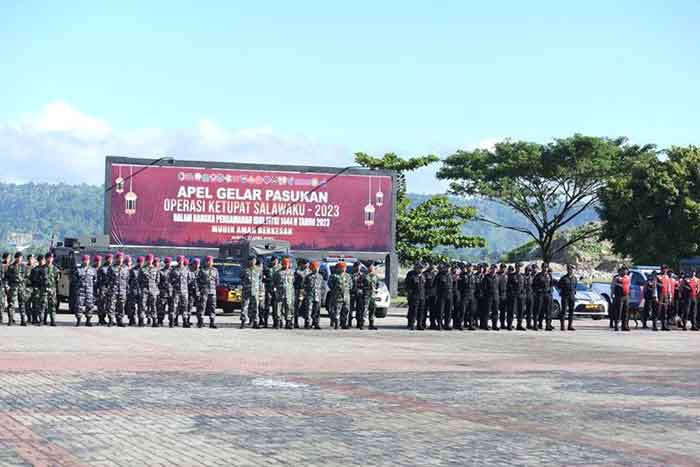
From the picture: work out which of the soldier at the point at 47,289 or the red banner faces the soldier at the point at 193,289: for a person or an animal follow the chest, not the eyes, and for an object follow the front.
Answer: the red banner

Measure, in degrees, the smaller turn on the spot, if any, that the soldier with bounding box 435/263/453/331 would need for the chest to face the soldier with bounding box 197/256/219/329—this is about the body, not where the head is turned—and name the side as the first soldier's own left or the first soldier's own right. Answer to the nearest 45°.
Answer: approximately 90° to the first soldier's own right

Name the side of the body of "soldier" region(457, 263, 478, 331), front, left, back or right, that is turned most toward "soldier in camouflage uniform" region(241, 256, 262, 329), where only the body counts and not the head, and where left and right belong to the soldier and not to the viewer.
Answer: right

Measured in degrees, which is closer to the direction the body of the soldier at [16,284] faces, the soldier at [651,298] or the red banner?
the soldier

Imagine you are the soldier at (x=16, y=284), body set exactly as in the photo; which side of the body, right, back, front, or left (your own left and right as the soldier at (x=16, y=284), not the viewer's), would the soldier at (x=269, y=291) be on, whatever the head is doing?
left

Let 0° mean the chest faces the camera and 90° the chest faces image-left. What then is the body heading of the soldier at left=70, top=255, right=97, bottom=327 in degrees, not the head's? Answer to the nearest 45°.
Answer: approximately 0°

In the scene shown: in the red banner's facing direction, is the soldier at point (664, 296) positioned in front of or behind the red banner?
in front

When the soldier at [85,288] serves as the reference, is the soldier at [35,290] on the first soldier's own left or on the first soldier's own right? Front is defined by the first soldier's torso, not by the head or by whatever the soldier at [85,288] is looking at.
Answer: on the first soldier's own right

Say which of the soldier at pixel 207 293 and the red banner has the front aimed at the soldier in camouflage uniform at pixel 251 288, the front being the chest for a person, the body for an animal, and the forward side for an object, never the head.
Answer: the red banner
